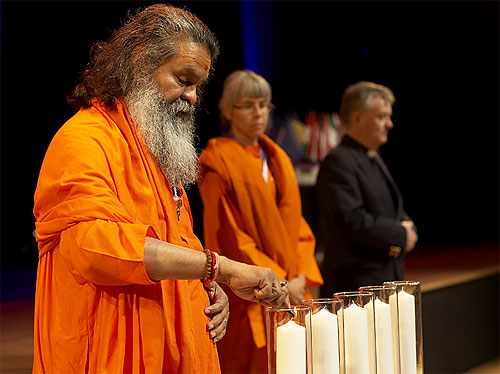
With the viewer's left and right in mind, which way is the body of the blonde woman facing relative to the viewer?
facing the viewer and to the right of the viewer

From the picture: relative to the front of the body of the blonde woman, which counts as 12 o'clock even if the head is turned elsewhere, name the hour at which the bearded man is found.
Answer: The bearded man is roughly at 2 o'clock from the blonde woman.

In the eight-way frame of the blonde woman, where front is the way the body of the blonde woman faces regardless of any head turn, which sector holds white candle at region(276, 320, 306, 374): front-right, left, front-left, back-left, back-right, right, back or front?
front-right

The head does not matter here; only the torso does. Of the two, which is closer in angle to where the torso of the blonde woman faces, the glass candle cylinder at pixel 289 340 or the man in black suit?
the glass candle cylinder

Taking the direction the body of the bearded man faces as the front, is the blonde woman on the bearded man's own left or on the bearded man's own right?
on the bearded man's own left

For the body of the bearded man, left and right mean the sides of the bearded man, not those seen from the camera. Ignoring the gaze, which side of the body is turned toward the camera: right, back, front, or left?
right

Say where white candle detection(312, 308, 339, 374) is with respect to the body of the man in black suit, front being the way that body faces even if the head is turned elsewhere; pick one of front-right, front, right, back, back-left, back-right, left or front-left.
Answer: right
